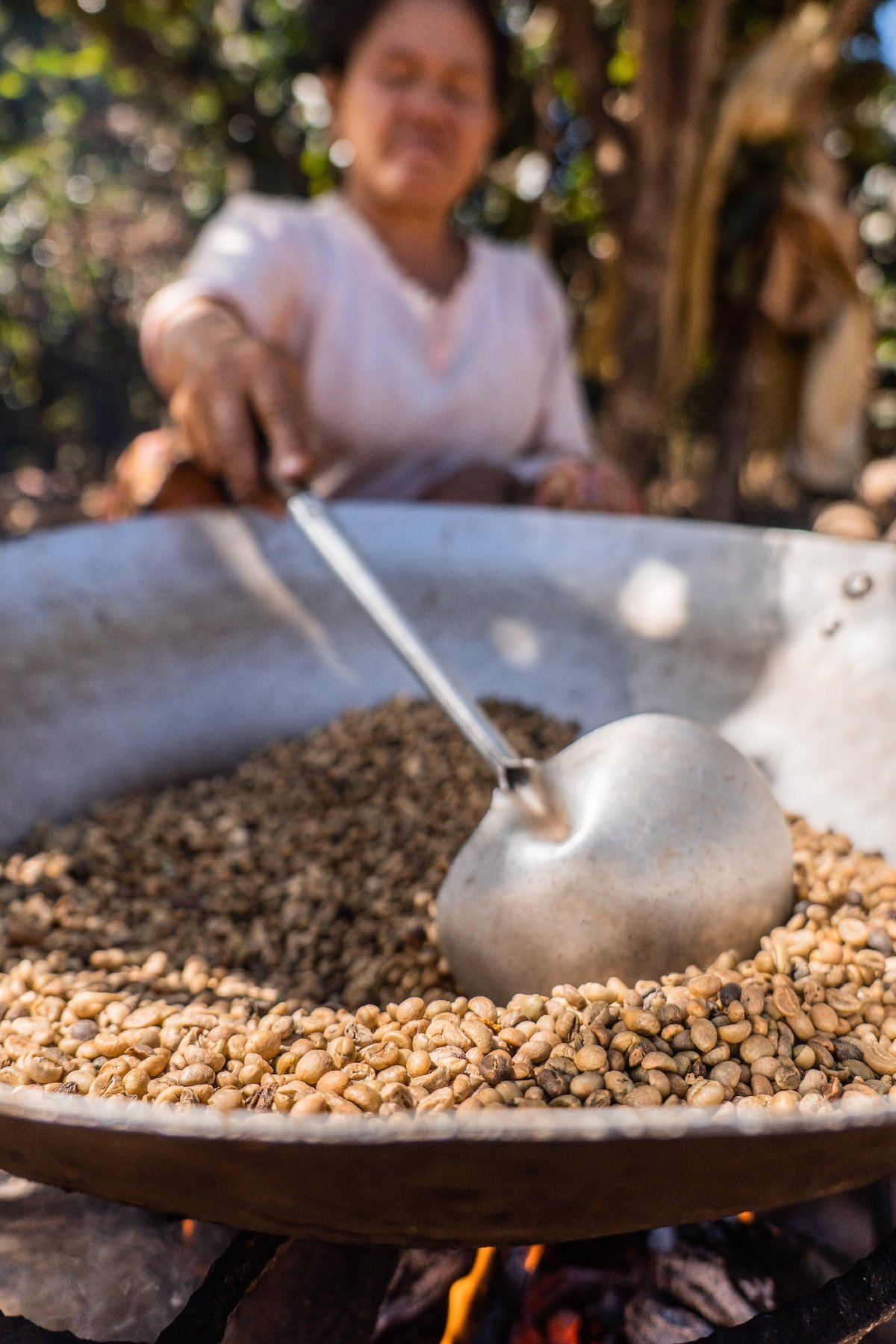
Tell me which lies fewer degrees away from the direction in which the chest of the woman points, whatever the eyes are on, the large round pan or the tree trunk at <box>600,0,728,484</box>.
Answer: the large round pan

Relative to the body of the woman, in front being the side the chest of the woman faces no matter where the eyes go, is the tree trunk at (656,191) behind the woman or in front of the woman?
behind

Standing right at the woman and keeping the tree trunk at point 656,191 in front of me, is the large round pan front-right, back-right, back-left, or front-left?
back-right

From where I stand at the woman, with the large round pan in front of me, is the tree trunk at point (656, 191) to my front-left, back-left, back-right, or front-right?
back-left

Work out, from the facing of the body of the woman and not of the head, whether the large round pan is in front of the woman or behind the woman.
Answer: in front

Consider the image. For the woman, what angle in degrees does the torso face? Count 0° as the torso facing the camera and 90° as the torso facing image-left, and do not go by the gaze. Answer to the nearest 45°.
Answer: approximately 0°
